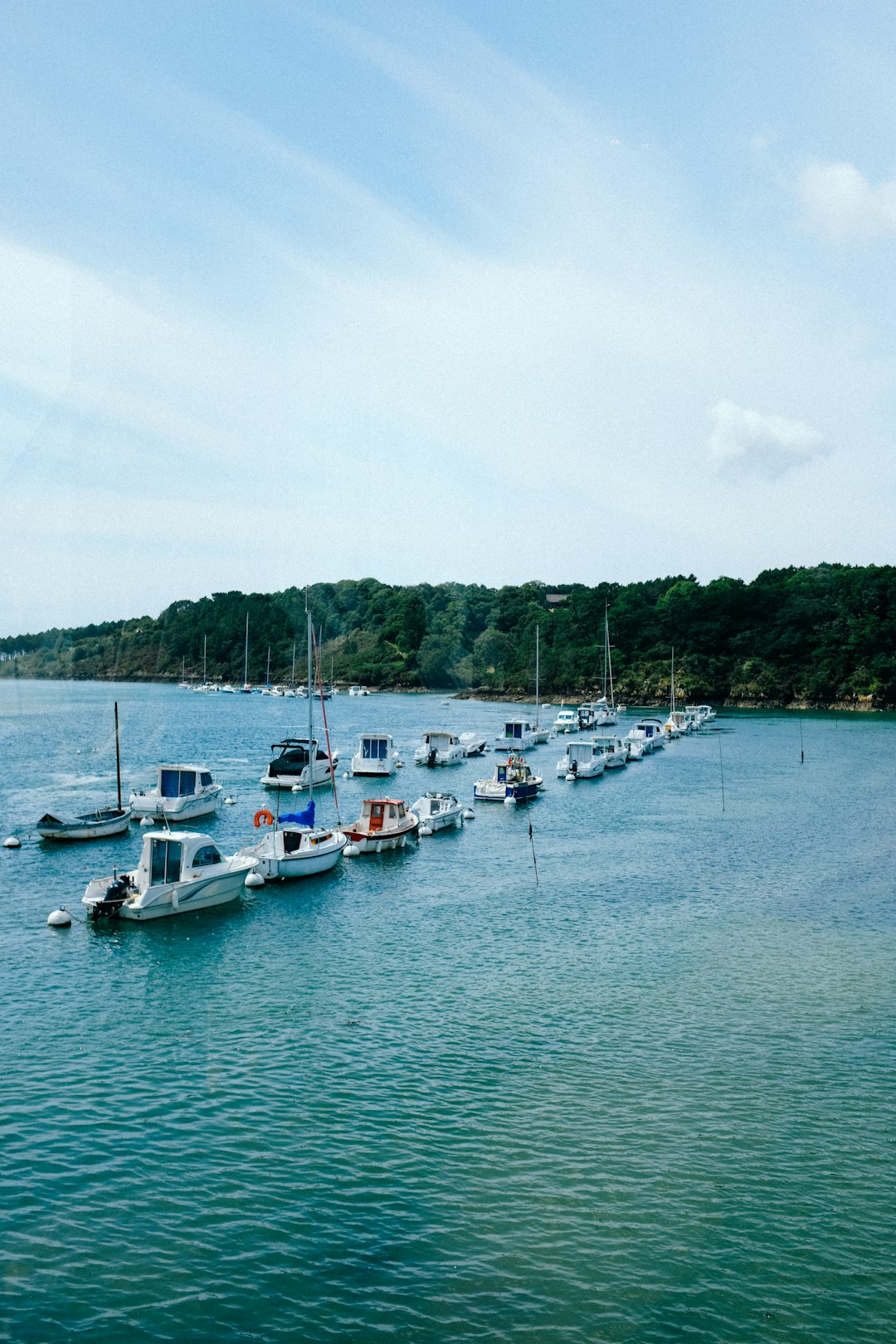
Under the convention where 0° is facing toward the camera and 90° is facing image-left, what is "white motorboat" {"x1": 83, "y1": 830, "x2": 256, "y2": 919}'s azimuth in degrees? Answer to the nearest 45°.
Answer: approximately 225°
